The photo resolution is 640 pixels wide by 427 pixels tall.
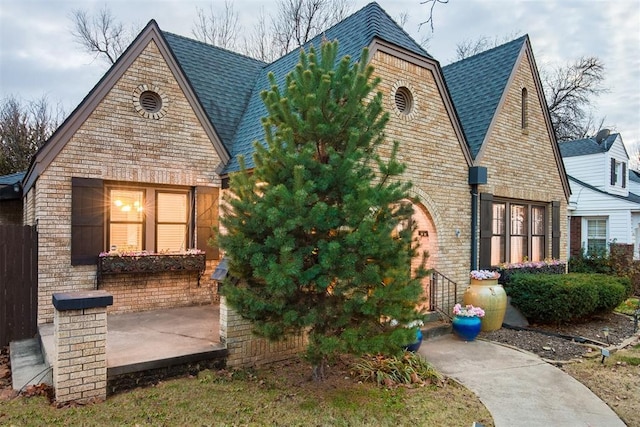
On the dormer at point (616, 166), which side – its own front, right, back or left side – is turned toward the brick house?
right

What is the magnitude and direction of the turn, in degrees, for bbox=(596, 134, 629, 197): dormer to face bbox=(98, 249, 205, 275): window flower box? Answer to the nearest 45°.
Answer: approximately 45° to its right

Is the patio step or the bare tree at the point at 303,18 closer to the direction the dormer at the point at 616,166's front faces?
the patio step

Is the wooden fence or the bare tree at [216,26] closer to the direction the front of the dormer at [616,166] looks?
the wooden fence

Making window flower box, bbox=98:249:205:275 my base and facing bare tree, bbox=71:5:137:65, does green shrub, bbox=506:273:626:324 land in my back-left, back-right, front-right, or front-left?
back-right

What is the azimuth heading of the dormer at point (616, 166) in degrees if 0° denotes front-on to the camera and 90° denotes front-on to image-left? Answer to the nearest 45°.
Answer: approximately 315°
